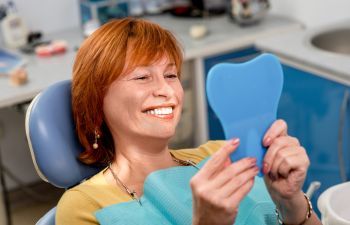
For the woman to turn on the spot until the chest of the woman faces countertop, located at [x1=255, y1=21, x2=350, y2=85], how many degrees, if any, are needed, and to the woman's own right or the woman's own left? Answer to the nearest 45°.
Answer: approximately 90° to the woman's own left

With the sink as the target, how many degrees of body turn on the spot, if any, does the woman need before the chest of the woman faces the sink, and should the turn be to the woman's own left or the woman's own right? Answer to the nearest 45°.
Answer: approximately 90° to the woman's own left

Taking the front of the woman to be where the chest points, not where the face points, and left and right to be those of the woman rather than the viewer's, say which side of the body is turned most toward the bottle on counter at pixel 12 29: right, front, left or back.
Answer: back

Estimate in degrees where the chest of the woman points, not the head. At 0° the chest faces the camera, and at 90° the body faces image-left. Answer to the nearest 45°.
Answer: approximately 315°

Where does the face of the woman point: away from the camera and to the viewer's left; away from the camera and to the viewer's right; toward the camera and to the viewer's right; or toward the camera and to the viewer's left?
toward the camera and to the viewer's right
